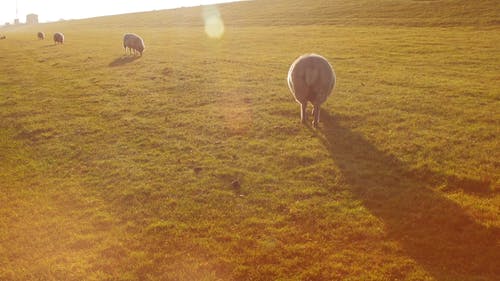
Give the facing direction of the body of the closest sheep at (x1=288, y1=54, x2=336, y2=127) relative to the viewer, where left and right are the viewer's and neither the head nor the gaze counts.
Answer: facing away from the viewer
